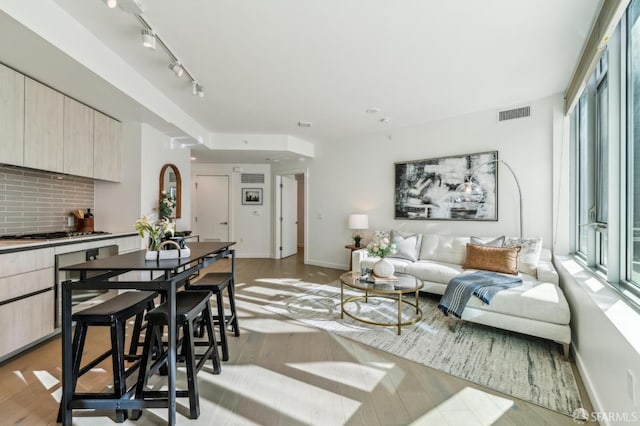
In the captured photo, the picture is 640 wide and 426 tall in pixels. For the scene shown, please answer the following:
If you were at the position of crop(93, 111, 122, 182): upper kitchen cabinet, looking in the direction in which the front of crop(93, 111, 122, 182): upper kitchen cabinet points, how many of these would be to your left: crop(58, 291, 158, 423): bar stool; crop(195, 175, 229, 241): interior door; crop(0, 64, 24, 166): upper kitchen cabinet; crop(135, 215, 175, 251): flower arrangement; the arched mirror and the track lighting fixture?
2

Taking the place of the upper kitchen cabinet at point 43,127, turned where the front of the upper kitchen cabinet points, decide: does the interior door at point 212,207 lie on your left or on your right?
on your left

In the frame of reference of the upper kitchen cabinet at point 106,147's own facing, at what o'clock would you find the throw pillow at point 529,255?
The throw pillow is roughly at 12 o'clock from the upper kitchen cabinet.

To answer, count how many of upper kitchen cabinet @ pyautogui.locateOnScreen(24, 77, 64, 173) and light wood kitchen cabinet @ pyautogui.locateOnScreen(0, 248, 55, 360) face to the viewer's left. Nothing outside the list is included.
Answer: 0

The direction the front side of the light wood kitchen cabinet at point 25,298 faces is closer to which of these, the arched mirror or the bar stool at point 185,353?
the bar stool

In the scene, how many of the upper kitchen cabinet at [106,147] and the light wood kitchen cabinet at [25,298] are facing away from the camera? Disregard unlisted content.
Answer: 0

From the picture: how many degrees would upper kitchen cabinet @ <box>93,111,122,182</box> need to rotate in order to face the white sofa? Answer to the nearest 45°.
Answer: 0° — it already faces it

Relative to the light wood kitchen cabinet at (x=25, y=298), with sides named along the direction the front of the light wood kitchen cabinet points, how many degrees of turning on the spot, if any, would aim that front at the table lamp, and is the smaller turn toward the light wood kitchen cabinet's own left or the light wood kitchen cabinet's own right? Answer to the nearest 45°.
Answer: approximately 45° to the light wood kitchen cabinet's own left

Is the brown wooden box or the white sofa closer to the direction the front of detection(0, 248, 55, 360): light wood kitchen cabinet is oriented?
the white sofa

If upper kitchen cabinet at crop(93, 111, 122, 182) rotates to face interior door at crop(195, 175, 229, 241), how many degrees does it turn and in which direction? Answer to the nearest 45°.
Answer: approximately 90° to its left

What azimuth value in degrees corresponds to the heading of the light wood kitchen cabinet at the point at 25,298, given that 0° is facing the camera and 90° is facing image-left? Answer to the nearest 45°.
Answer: approximately 315°

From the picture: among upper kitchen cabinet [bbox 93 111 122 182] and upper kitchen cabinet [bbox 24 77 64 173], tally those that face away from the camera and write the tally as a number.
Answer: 0

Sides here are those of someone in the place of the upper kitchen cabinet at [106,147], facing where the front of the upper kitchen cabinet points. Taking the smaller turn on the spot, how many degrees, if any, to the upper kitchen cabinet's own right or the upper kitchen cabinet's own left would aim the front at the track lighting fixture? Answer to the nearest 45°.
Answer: approximately 45° to the upper kitchen cabinet's own right

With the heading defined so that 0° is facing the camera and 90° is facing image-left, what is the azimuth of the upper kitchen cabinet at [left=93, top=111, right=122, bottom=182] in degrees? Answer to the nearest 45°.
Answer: approximately 315°

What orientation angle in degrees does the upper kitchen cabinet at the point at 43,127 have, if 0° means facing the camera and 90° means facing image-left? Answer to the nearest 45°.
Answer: approximately 315°
